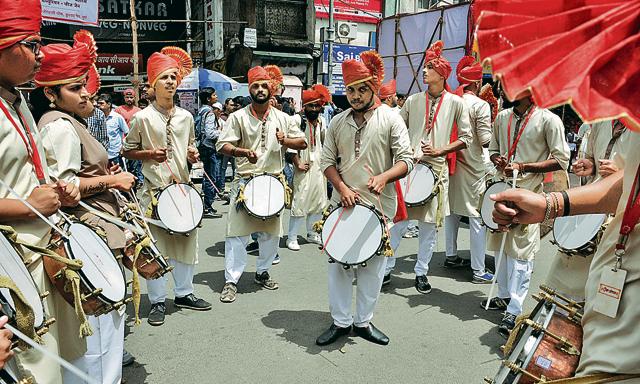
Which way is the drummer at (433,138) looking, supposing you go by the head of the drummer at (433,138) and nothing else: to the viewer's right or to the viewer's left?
to the viewer's left

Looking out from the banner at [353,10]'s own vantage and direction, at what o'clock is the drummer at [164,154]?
The drummer is roughly at 12 o'clock from the banner.

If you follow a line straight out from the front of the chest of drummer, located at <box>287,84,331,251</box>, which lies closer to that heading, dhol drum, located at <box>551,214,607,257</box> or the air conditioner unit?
the dhol drum

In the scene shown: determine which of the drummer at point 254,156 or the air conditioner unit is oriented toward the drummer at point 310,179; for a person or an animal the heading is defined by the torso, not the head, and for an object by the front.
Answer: the air conditioner unit

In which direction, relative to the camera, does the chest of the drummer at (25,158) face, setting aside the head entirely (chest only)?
to the viewer's right

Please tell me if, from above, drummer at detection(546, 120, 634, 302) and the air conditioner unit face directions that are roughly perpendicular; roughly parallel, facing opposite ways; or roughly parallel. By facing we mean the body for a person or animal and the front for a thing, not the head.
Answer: roughly perpendicular

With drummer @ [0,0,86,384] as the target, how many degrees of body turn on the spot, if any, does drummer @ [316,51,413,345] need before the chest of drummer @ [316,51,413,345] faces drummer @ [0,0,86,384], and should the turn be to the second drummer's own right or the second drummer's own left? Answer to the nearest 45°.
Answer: approximately 45° to the second drummer's own right

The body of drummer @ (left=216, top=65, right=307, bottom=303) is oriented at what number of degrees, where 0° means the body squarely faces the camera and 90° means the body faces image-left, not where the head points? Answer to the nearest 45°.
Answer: approximately 0°

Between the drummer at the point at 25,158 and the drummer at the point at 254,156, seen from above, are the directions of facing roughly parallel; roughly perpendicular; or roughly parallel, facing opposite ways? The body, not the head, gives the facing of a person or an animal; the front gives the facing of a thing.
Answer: roughly perpendicular
